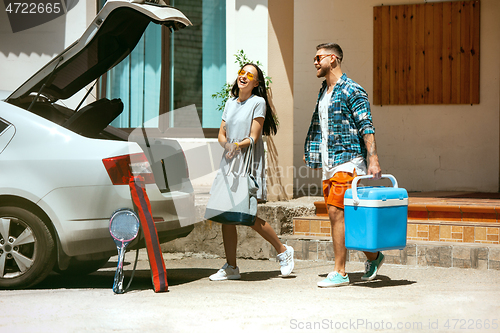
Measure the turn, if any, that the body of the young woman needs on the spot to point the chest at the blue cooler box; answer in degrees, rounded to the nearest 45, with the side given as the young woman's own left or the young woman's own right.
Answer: approximately 90° to the young woman's own left

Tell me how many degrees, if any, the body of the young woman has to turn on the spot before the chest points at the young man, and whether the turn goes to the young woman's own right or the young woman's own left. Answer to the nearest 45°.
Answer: approximately 90° to the young woman's own left

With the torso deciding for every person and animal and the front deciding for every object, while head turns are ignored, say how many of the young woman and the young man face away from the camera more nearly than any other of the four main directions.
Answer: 0

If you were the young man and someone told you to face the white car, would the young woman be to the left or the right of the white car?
right

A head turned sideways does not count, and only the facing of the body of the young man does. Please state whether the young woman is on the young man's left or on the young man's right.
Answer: on the young man's right

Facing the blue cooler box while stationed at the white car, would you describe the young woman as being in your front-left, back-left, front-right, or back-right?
front-left

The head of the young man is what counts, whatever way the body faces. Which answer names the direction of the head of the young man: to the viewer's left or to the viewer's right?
to the viewer's left

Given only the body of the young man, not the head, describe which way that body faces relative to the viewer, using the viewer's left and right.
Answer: facing the viewer and to the left of the viewer
